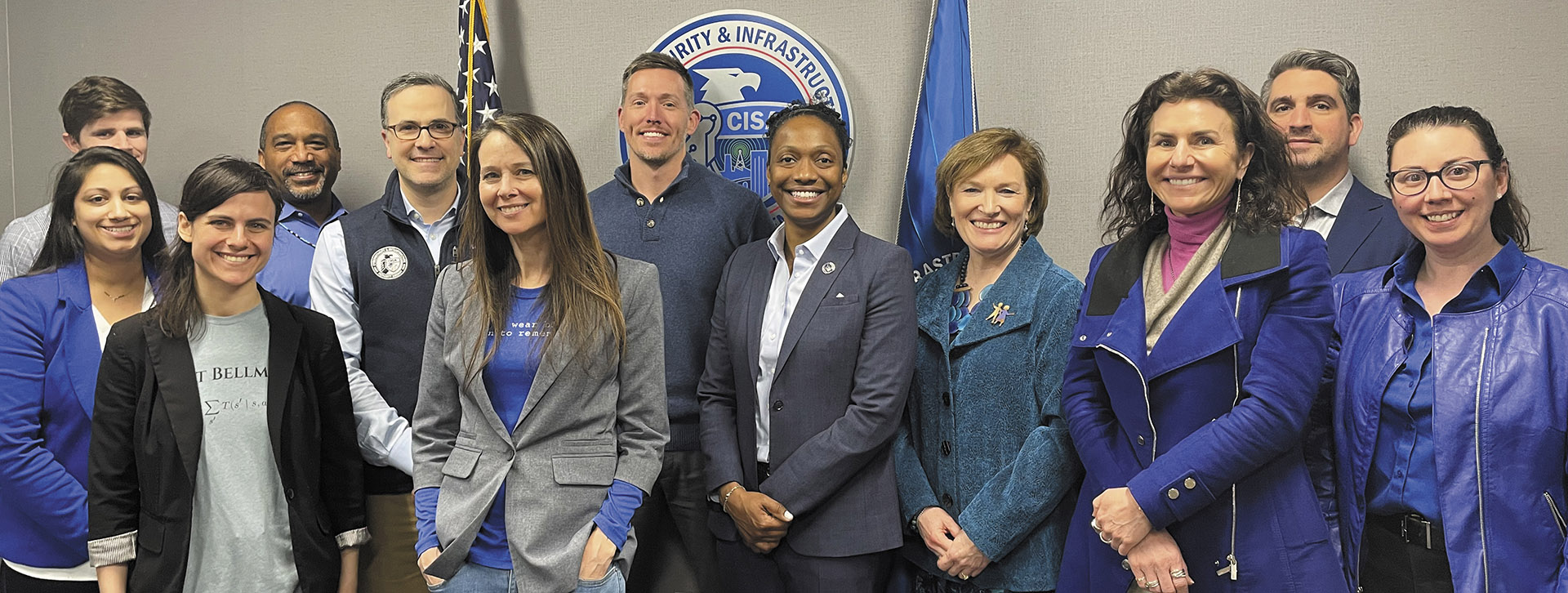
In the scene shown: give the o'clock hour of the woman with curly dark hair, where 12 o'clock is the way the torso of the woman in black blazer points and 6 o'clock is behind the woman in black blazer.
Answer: The woman with curly dark hair is roughly at 10 o'clock from the woman in black blazer.

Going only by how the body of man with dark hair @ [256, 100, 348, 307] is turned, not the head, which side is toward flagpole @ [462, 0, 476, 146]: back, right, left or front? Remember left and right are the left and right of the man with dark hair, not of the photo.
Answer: left

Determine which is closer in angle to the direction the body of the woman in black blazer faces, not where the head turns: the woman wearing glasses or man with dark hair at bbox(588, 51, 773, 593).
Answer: the woman wearing glasses

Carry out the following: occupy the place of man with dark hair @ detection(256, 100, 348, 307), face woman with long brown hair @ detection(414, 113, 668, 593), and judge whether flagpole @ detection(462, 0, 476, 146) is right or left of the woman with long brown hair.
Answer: left

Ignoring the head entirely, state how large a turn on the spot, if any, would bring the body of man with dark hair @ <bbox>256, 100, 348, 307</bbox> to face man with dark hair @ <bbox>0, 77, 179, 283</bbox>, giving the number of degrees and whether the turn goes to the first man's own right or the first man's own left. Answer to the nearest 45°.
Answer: approximately 90° to the first man's own right

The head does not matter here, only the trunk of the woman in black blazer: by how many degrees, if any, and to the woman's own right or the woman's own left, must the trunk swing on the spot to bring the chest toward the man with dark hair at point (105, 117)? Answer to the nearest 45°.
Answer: approximately 180°

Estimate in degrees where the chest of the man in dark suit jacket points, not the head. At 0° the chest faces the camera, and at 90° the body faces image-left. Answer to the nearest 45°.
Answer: approximately 45°
